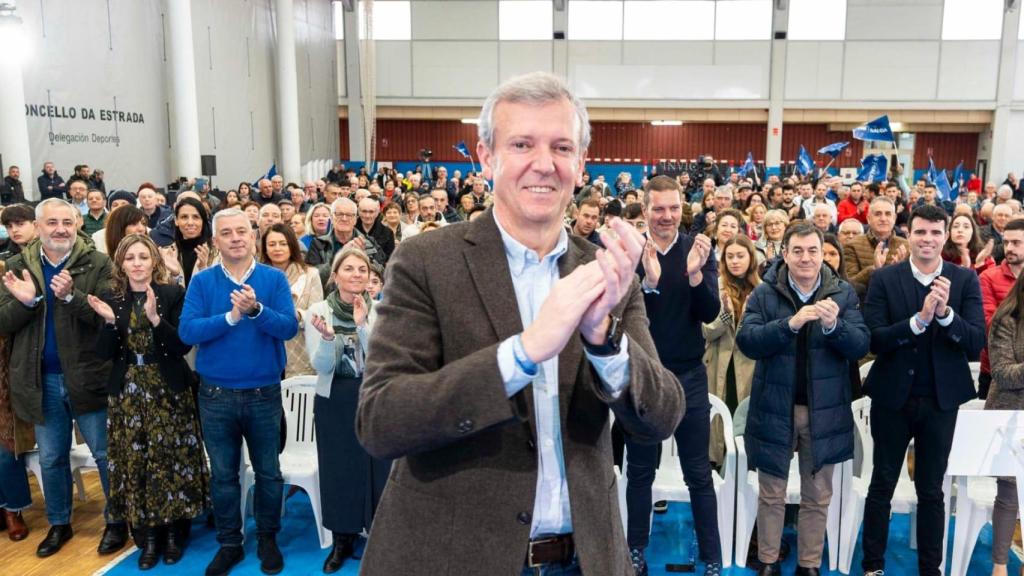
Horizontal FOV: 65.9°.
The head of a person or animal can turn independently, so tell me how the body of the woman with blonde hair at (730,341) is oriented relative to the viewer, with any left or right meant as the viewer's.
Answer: facing the viewer

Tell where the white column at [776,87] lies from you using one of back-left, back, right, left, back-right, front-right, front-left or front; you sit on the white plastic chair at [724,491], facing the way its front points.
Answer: back

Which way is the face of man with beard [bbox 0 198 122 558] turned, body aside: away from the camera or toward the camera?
toward the camera

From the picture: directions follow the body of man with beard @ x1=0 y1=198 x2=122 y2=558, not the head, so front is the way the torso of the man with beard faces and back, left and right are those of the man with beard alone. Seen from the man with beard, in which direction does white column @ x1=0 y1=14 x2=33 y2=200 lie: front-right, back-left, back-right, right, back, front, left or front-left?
back

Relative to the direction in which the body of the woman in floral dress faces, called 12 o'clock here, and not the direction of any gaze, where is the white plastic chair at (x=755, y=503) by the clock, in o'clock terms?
The white plastic chair is roughly at 10 o'clock from the woman in floral dress.

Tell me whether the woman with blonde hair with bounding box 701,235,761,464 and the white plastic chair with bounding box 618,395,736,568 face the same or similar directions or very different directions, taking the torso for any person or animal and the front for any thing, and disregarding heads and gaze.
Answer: same or similar directions

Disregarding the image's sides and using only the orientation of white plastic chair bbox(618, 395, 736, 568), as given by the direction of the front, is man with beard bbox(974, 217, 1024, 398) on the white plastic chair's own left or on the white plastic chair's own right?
on the white plastic chair's own left

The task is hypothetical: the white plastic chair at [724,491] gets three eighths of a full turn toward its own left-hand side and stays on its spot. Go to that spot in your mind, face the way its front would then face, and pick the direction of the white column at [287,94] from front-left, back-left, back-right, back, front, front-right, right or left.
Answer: left

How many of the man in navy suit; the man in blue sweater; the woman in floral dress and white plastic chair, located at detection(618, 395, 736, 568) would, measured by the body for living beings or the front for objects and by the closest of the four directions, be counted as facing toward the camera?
4

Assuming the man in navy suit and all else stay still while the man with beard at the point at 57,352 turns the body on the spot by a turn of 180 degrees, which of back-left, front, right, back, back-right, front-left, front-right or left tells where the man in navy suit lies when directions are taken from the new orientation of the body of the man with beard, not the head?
back-right

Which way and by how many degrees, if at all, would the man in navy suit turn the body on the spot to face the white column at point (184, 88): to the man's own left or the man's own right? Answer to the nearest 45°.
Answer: approximately 135° to the man's own right

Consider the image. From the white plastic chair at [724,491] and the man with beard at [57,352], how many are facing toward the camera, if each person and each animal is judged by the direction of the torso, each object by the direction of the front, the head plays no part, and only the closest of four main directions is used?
2

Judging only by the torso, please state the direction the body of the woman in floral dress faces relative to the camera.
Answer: toward the camera

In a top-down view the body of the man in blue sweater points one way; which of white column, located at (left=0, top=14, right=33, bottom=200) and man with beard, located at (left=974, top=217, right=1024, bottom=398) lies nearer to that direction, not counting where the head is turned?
the man with beard

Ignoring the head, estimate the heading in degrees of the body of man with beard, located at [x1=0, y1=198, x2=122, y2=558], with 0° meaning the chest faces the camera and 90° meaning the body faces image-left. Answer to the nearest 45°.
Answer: approximately 0°

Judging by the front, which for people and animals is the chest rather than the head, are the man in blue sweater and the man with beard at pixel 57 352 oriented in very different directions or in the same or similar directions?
same or similar directions

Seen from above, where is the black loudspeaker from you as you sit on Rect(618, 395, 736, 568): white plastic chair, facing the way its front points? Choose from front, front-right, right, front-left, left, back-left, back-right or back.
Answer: back-right

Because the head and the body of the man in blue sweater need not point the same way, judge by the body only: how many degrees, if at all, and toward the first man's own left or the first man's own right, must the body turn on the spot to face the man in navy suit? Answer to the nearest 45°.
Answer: approximately 45° to the first man's own left
